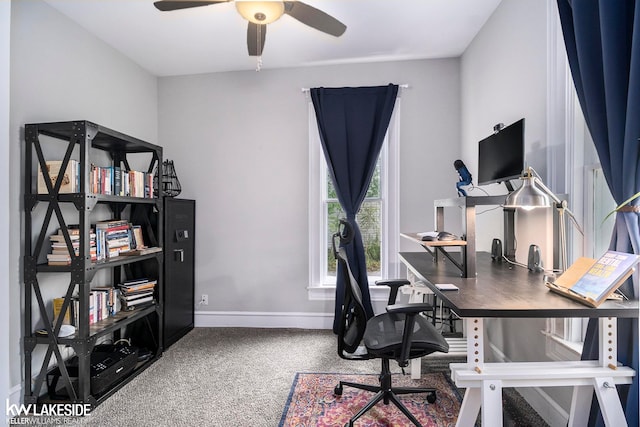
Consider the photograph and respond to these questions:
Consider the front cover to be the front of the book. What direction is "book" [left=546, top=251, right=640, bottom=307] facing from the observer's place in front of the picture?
facing the viewer and to the left of the viewer

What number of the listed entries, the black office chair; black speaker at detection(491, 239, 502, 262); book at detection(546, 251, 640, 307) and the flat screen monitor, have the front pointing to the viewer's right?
1

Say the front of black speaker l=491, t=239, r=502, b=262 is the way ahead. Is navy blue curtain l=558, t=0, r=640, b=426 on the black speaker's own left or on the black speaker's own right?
on the black speaker's own left

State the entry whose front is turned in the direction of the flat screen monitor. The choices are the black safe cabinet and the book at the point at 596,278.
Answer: the black safe cabinet

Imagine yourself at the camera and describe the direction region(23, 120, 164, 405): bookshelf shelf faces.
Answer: facing the viewer and to the right of the viewer

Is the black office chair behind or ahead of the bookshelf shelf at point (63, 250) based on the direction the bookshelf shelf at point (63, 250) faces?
ahead

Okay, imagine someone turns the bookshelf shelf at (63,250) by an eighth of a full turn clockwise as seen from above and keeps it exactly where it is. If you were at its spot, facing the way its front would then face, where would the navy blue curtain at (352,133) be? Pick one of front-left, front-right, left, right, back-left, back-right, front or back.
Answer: left

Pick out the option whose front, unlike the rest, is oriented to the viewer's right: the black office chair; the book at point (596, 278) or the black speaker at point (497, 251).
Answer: the black office chair

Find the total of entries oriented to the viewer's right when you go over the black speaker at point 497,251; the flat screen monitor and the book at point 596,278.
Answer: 0
